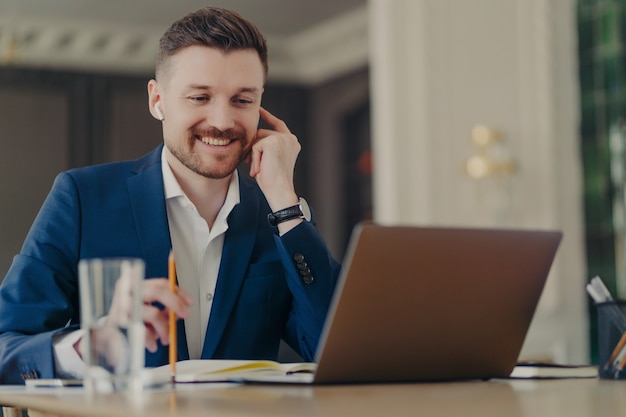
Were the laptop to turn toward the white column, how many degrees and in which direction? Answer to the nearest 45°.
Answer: approximately 45° to its right

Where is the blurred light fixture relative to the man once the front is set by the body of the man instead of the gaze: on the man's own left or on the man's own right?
on the man's own left

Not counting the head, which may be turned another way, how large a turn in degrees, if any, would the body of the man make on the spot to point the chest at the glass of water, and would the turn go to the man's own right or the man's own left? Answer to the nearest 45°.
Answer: approximately 45° to the man's own right

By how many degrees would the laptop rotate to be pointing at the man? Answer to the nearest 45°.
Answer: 0° — it already faces them

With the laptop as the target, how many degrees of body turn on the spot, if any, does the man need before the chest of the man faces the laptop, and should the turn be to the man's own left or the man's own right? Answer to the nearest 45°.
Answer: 0° — they already face it

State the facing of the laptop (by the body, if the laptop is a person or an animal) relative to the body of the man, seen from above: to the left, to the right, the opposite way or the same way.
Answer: the opposite way

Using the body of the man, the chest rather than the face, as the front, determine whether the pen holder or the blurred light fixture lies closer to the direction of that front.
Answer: the pen holder

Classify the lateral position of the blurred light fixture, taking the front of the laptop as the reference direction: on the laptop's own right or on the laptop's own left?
on the laptop's own right

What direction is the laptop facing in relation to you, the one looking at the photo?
facing away from the viewer and to the left of the viewer

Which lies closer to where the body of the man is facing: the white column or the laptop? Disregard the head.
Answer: the laptop

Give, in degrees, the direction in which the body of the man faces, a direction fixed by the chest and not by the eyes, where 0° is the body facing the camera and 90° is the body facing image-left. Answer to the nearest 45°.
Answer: approximately 315°
